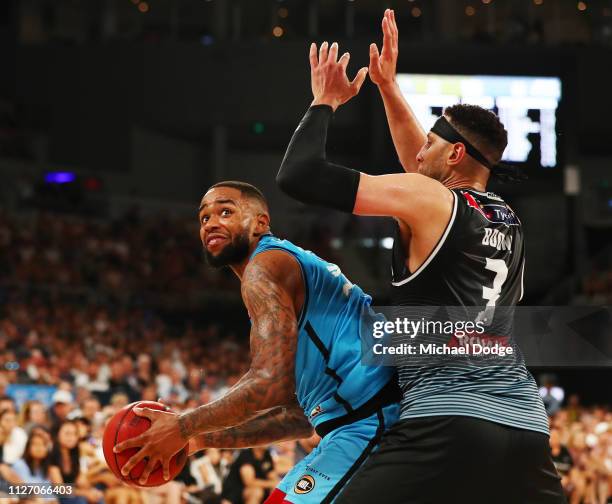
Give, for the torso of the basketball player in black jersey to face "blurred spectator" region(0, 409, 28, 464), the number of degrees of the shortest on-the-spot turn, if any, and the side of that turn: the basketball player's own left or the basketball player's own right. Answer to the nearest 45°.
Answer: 0° — they already face them

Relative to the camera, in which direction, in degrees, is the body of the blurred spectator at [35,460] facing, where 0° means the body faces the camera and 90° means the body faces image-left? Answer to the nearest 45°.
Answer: approximately 0°

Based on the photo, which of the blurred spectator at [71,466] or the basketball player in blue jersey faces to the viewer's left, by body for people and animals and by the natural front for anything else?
the basketball player in blue jersey

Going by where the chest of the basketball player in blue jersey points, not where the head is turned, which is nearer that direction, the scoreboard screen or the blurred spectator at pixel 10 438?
the blurred spectator

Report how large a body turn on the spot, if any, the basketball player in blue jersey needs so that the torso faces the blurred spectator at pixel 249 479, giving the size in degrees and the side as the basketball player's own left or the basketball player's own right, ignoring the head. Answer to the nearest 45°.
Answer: approximately 90° to the basketball player's own right

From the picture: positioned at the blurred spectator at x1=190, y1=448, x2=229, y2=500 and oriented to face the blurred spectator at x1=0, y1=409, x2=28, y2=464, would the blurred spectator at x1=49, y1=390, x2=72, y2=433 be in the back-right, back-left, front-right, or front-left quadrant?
front-right

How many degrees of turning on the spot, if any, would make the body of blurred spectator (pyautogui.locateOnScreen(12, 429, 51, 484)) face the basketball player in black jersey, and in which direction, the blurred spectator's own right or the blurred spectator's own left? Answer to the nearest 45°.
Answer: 0° — they already face them

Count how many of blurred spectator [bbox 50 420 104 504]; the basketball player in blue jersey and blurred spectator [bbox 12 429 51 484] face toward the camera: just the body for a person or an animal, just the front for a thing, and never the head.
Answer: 2

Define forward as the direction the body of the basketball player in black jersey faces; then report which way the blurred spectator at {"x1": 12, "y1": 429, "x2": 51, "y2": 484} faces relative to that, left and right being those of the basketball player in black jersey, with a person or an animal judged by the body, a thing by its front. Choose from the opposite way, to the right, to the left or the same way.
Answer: the opposite way

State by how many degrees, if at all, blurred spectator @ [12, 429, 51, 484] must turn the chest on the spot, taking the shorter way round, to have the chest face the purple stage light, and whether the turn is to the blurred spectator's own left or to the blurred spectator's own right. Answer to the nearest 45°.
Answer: approximately 180°

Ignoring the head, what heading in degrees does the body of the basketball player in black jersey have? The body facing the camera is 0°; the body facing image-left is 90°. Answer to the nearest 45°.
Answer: approximately 135°

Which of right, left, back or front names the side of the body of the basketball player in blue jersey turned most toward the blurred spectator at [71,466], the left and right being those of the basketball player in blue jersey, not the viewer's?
right

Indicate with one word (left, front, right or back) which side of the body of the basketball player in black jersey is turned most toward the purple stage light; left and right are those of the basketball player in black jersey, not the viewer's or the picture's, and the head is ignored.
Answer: front

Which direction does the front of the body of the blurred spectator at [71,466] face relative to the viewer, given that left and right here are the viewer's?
facing the viewer

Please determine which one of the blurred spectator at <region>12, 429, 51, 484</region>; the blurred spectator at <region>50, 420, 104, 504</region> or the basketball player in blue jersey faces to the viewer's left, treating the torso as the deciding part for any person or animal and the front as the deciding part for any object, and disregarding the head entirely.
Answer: the basketball player in blue jersey

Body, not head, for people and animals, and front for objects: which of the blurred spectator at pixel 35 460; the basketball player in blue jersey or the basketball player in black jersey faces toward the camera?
the blurred spectator

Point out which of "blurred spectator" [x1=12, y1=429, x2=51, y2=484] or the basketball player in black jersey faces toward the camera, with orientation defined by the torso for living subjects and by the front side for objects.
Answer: the blurred spectator

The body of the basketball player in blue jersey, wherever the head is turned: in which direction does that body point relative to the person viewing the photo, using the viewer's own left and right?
facing to the left of the viewer

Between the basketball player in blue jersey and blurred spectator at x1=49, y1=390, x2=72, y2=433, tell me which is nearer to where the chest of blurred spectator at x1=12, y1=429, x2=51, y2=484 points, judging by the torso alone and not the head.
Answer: the basketball player in blue jersey

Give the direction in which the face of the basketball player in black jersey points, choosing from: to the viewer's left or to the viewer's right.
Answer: to the viewer's left

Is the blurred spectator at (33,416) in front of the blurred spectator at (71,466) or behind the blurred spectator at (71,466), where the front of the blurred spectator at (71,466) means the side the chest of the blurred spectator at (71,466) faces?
behind
